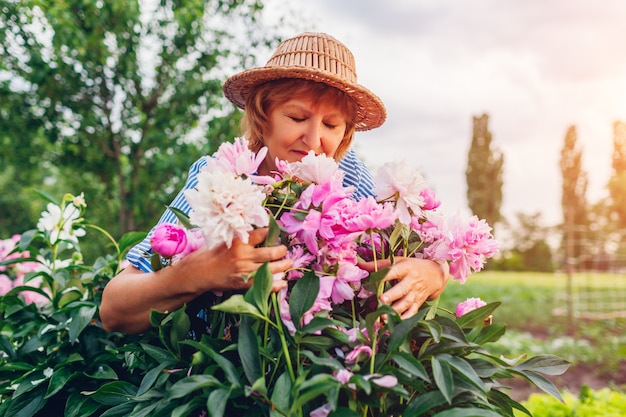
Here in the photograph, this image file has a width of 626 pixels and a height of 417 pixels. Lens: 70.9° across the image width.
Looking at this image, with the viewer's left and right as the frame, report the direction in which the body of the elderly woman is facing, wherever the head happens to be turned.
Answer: facing the viewer and to the right of the viewer

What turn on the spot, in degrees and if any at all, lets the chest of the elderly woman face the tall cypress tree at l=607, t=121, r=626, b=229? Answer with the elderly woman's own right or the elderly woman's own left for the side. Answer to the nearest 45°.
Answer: approximately 90° to the elderly woman's own left

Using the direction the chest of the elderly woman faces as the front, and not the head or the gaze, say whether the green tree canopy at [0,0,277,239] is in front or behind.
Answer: behind

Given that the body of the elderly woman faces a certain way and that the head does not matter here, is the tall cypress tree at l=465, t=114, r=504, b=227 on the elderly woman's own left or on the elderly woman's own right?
on the elderly woman's own left
